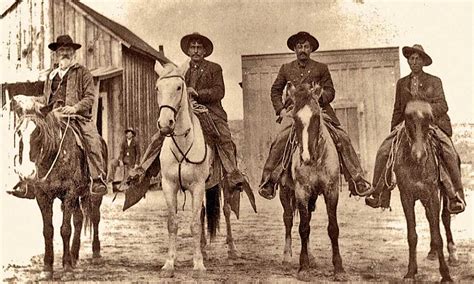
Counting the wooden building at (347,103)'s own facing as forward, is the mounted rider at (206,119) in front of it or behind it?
in front

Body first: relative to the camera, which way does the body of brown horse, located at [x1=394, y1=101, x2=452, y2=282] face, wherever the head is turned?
toward the camera

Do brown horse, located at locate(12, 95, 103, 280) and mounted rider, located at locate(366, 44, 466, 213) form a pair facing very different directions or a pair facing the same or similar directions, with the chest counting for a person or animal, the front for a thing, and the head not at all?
same or similar directions

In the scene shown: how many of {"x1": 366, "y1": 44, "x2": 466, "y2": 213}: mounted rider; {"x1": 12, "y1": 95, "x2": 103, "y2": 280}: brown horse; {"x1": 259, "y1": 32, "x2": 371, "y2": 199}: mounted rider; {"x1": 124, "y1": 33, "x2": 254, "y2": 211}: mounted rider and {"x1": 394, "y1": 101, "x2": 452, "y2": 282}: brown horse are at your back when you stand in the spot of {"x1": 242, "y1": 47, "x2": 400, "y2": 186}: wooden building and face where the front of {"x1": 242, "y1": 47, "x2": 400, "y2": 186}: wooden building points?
0

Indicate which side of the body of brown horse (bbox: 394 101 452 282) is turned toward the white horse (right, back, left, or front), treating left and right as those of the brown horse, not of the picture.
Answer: right

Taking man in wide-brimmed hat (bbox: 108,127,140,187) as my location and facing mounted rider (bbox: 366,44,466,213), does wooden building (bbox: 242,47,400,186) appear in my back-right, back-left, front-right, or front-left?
front-left

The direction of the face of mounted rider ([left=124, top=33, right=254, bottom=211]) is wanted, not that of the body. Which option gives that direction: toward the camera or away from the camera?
toward the camera

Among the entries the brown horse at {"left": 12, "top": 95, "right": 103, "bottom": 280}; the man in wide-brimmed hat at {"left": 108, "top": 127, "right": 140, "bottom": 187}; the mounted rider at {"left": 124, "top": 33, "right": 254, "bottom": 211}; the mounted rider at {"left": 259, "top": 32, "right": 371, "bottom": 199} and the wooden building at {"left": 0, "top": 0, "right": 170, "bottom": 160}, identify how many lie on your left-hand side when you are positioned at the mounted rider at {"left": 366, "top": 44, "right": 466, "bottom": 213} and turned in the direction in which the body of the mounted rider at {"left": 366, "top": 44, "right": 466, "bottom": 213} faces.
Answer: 0

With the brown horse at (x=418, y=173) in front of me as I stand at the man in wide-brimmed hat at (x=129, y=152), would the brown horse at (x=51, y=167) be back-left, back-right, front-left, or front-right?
front-right

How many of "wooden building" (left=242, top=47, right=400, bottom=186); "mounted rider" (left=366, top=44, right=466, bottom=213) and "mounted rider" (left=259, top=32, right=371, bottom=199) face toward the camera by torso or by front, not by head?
3

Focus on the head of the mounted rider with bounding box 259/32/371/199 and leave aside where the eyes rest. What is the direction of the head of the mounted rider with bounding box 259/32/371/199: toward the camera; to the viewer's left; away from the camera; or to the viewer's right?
toward the camera

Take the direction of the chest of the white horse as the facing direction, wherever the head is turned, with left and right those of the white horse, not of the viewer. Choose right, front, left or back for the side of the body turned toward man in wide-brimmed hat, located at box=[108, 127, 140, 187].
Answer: back

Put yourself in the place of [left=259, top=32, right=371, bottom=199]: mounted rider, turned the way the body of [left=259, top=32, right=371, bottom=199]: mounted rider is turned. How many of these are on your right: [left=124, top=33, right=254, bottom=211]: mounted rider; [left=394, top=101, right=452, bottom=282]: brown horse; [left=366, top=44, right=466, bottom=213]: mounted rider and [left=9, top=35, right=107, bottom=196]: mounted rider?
2

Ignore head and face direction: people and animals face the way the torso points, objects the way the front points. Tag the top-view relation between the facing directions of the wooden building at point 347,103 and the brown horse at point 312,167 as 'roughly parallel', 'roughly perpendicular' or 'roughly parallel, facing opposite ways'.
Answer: roughly parallel

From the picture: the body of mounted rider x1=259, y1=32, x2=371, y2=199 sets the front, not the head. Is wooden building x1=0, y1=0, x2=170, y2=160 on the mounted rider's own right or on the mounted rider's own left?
on the mounted rider's own right

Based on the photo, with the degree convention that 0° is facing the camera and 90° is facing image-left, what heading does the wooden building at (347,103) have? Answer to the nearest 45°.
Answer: approximately 0°

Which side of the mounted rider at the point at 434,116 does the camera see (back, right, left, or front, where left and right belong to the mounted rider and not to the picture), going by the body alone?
front

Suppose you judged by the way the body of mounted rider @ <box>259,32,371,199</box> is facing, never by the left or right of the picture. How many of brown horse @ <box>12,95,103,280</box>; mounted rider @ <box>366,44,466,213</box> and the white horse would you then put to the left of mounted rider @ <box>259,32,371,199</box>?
1

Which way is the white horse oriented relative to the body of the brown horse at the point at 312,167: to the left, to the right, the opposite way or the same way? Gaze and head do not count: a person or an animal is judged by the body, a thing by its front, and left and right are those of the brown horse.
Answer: the same way
